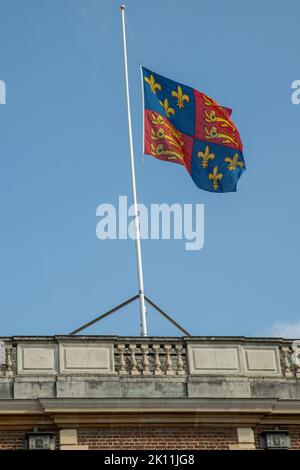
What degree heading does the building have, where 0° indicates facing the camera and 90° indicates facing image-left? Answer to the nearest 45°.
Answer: approximately 0°
